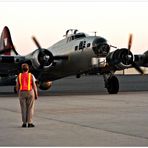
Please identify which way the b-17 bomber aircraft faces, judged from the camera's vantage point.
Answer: facing the viewer and to the right of the viewer

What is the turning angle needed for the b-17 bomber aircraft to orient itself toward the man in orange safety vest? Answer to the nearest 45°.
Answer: approximately 45° to its right
